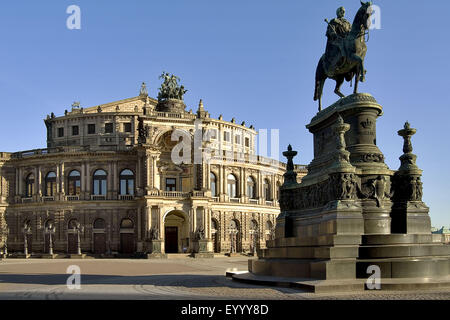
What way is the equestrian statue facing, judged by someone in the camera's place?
facing the viewer and to the right of the viewer
